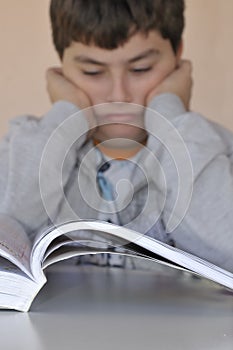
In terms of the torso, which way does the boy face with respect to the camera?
toward the camera
